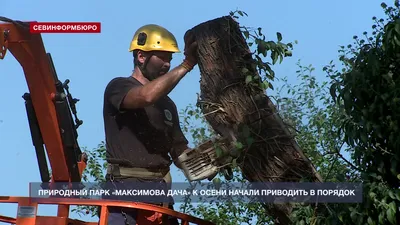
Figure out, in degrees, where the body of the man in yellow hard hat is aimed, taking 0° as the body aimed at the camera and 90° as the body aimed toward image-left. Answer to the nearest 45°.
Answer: approximately 315°

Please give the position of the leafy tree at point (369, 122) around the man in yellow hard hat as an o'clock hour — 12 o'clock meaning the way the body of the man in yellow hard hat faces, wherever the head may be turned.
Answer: The leafy tree is roughly at 11 o'clock from the man in yellow hard hat.
